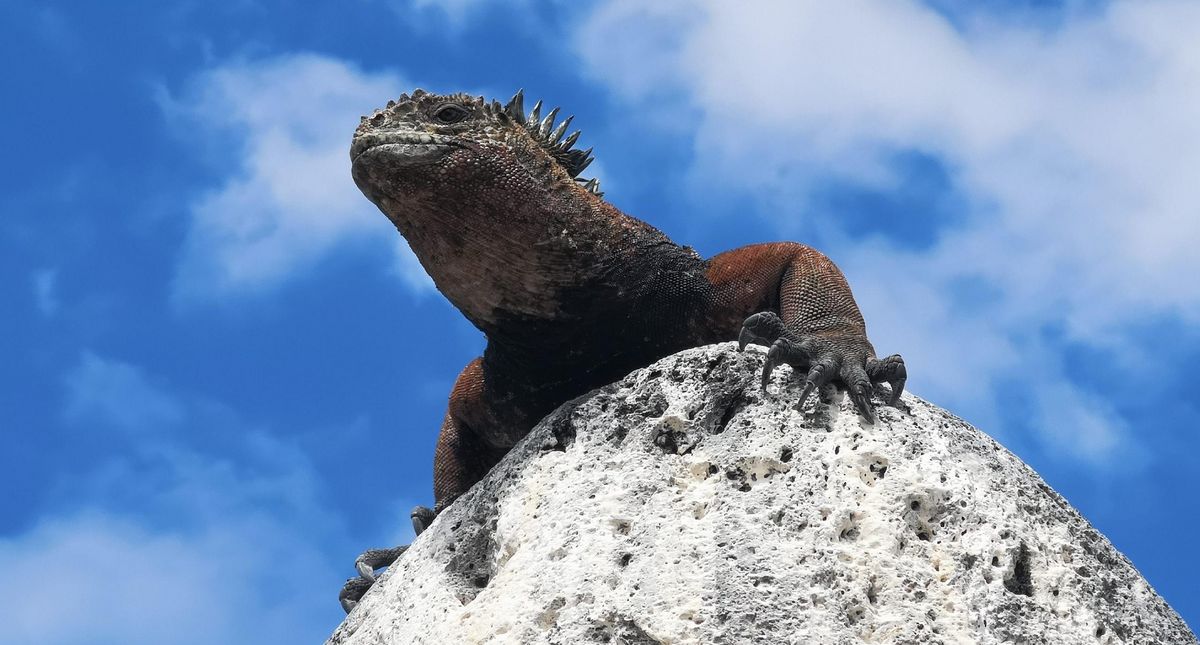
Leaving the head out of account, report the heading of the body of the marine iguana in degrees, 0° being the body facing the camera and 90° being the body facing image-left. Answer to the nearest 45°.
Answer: approximately 45°
